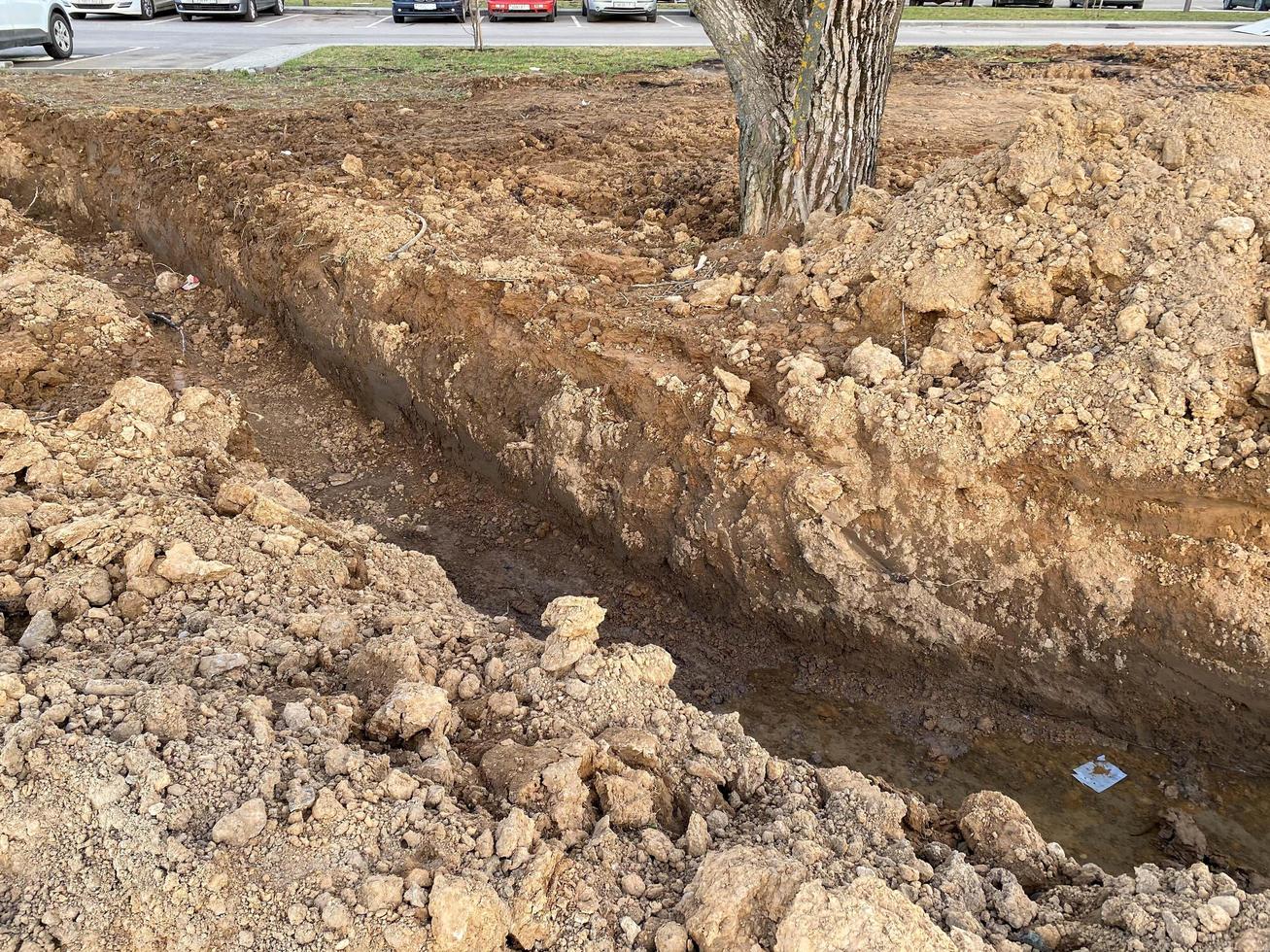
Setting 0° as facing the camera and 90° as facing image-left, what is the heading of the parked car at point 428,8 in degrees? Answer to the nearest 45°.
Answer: approximately 0°

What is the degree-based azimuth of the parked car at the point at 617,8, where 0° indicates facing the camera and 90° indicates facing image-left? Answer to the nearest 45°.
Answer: approximately 0°

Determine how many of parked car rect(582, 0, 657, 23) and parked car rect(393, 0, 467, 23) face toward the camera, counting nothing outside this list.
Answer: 2

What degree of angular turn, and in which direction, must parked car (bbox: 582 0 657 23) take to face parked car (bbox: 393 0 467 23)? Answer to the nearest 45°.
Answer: approximately 90° to its right

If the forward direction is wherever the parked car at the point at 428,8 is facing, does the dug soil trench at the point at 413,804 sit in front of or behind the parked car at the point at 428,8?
in front

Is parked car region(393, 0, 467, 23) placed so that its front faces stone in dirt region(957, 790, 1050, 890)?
yes

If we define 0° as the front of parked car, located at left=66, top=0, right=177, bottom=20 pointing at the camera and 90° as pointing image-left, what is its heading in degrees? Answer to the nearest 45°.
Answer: approximately 45°

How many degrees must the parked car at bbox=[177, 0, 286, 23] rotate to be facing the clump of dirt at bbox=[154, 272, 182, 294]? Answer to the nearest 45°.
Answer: approximately 45° to its left

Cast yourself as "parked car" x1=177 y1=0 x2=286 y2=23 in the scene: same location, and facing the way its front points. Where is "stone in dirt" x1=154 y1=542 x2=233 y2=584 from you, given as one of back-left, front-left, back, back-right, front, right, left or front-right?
front-left

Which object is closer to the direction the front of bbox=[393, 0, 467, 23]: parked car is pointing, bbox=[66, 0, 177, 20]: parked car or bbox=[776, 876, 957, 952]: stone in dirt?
the stone in dirt

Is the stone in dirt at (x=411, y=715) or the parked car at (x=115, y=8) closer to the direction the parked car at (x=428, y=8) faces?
the stone in dirt

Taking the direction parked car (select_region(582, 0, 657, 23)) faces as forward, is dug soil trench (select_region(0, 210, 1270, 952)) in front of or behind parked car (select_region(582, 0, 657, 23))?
in front

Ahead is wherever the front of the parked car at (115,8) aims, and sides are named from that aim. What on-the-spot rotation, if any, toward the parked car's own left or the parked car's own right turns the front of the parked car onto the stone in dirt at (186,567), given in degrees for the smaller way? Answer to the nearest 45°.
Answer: approximately 45° to the parked car's own left
